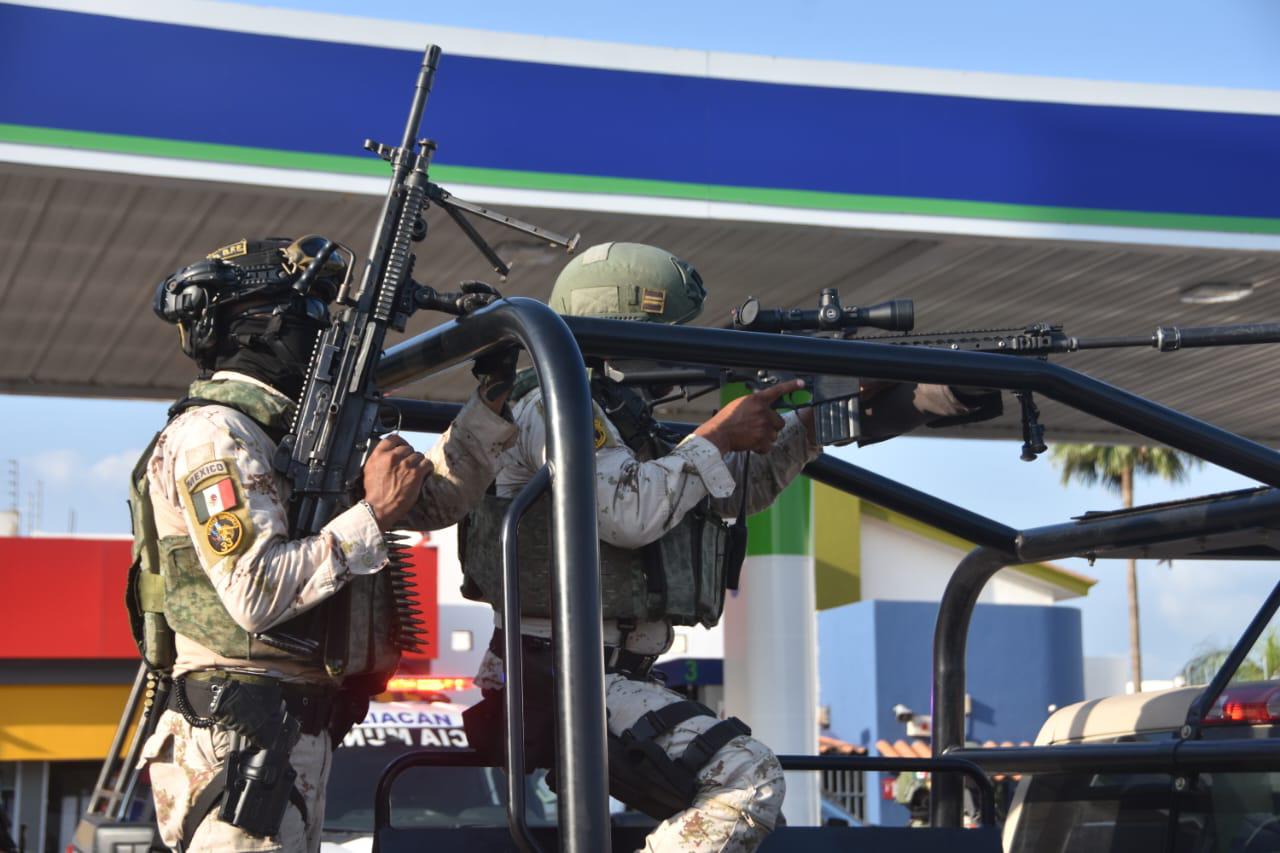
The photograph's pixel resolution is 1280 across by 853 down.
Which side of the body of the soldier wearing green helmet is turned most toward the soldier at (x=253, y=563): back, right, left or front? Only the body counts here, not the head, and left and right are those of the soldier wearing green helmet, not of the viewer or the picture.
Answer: back

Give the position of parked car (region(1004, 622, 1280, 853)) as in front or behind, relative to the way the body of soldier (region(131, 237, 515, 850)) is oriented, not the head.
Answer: in front

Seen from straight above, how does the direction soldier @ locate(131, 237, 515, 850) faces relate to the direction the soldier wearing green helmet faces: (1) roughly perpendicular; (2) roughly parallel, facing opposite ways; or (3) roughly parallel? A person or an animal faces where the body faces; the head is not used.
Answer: roughly parallel

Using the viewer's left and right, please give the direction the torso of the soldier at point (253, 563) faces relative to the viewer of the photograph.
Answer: facing to the right of the viewer

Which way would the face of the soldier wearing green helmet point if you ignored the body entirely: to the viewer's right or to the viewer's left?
to the viewer's right

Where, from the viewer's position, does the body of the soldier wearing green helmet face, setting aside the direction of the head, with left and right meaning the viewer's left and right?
facing to the right of the viewer

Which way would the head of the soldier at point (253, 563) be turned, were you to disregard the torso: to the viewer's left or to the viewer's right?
to the viewer's right

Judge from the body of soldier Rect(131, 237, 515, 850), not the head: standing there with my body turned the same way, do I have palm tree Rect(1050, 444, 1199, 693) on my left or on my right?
on my left

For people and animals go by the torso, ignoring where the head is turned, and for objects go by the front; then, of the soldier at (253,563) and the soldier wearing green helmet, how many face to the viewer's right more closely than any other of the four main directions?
2
